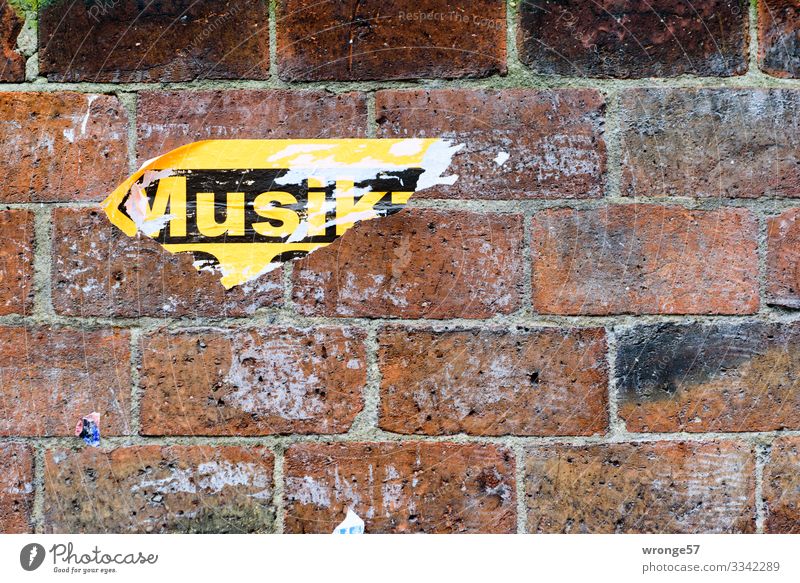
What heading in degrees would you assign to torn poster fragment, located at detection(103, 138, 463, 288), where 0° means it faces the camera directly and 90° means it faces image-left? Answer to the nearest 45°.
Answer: approximately 0°
